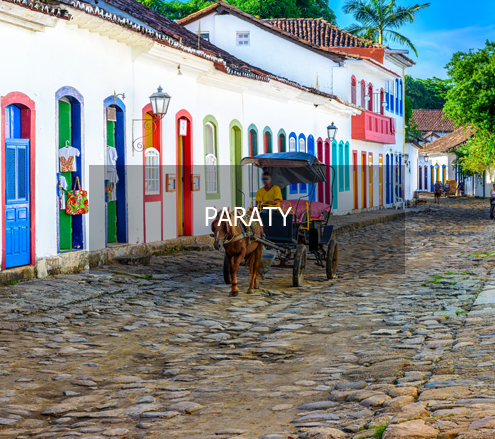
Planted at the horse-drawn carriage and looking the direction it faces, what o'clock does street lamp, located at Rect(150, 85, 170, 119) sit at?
The street lamp is roughly at 3 o'clock from the horse-drawn carriage.

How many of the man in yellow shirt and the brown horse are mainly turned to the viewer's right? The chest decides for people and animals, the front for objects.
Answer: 0

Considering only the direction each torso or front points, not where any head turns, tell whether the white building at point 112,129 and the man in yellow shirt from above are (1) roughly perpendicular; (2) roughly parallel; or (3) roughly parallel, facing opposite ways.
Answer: roughly perpendicular

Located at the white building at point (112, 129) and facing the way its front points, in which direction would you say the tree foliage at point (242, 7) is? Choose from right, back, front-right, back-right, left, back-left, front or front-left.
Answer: back-left

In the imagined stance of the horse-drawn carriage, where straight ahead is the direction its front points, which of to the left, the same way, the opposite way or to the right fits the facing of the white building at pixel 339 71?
to the left

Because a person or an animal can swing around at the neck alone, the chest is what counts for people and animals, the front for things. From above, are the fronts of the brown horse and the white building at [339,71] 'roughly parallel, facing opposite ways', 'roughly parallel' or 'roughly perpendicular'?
roughly perpendicular

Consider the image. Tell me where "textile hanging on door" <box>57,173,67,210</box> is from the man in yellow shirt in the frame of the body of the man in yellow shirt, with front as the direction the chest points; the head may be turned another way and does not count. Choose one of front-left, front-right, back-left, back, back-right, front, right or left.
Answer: front-right

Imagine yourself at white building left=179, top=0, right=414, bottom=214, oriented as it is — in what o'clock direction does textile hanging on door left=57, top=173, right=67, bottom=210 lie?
The textile hanging on door is roughly at 2 o'clock from the white building.

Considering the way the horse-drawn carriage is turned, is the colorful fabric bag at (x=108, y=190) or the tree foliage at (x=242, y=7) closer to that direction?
the colorful fabric bag

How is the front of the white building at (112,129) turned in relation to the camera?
facing the viewer and to the right of the viewer

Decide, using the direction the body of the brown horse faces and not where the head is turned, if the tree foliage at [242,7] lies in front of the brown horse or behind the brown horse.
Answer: behind

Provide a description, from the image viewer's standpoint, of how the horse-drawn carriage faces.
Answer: facing the viewer and to the left of the viewer

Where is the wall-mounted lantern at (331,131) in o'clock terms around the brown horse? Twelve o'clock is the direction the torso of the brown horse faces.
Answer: The wall-mounted lantern is roughly at 5 o'clock from the brown horse.

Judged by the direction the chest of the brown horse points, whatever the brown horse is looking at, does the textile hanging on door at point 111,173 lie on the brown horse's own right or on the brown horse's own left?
on the brown horse's own right

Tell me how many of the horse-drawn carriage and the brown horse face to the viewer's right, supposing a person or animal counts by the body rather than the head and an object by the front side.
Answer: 0

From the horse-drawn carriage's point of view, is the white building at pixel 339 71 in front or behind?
behind
